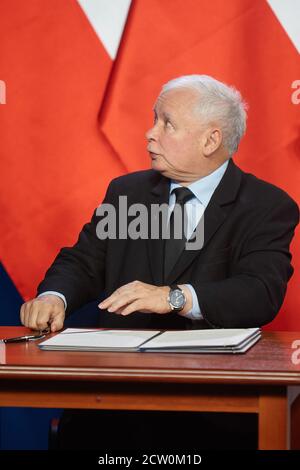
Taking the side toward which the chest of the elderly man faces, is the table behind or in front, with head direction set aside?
in front

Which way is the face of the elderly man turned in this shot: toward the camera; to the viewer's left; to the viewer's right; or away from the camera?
to the viewer's left

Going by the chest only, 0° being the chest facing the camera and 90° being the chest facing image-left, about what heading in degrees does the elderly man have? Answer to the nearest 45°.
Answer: approximately 45°
